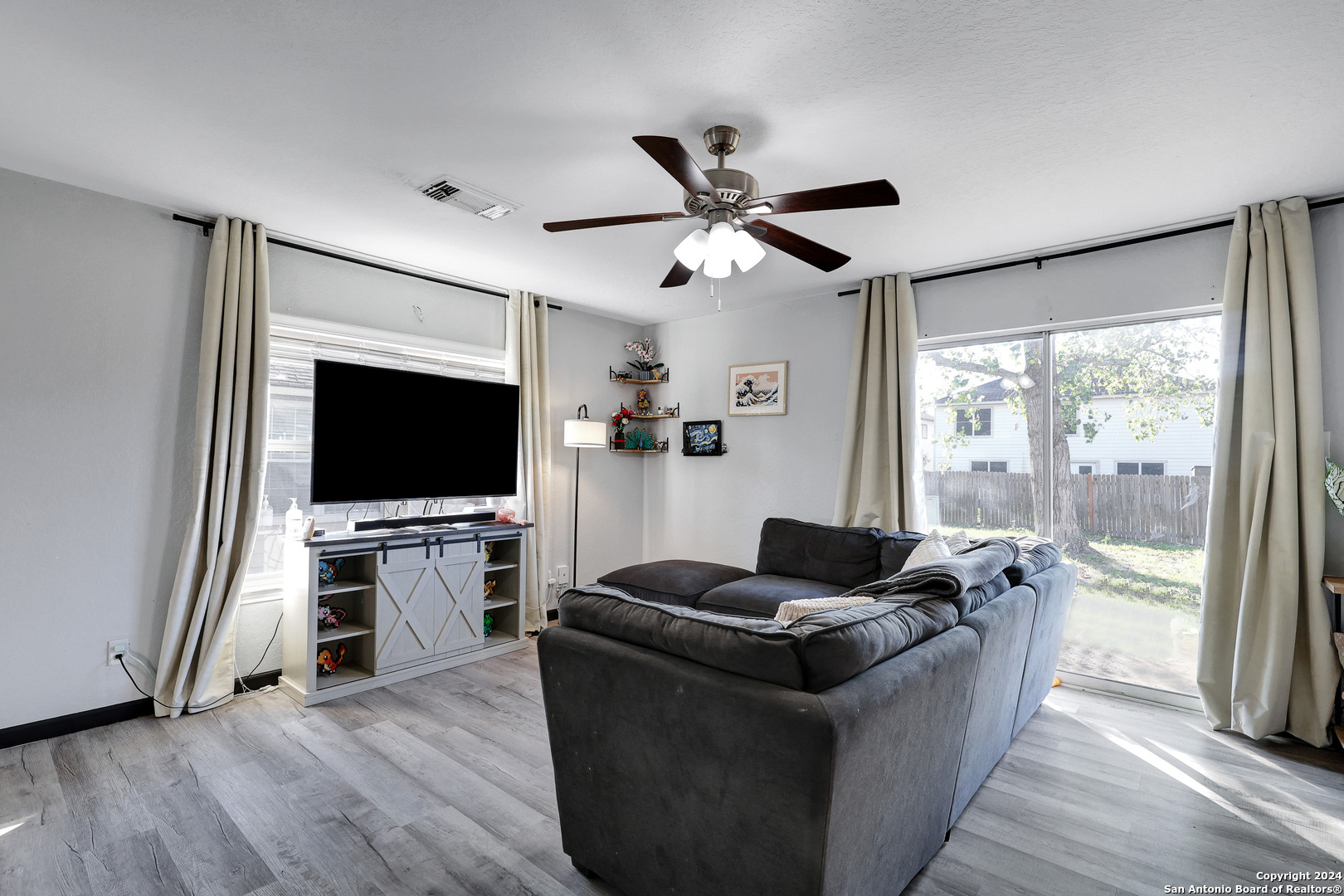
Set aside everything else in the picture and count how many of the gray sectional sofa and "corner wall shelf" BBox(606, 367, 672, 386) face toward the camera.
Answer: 1

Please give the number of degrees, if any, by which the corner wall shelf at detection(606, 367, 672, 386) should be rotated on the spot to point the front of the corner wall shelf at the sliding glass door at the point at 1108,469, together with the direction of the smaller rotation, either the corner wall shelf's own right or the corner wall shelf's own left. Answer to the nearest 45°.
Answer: approximately 45° to the corner wall shelf's own left

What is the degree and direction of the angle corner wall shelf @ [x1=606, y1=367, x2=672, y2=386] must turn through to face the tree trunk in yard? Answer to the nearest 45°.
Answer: approximately 45° to its left

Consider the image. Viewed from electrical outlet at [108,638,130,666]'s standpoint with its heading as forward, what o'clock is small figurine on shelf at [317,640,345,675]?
The small figurine on shelf is roughly at 11 o'clock from the electrical outlet.

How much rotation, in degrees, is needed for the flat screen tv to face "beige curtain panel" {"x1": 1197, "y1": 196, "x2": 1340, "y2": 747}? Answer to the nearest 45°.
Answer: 0° — it already faces it

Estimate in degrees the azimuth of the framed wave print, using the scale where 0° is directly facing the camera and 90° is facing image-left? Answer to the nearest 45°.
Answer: approximately 45°

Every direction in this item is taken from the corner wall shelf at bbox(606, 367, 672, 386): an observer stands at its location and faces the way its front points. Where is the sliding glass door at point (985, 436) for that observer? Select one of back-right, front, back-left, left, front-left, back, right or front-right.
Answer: front-left

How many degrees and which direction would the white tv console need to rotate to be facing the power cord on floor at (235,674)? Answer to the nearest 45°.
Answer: approximately 135° to its right
